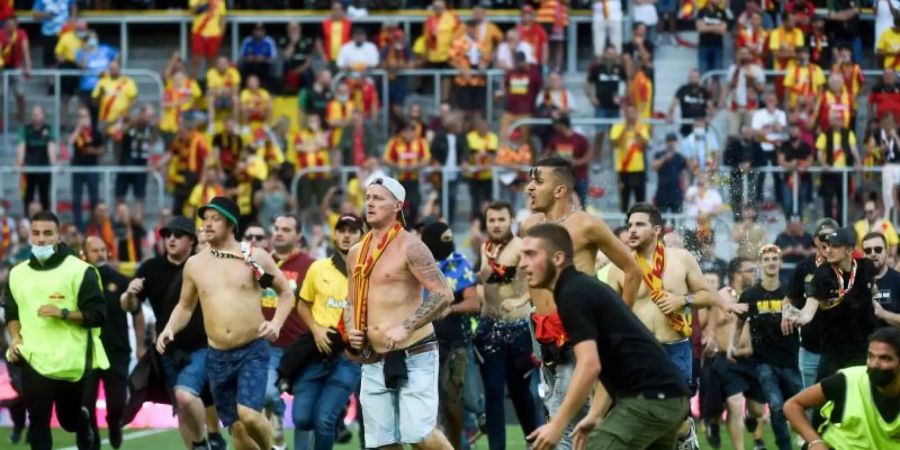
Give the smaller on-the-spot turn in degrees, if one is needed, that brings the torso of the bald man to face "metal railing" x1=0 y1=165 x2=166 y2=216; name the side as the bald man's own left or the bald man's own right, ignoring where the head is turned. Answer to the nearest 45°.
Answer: approximately 135° to the bald man's own left

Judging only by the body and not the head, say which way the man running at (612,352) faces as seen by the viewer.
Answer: to the viewer's left

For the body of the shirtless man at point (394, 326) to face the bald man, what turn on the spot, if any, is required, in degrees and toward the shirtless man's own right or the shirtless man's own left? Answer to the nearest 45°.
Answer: approximately 90° to the shirtless man's own right

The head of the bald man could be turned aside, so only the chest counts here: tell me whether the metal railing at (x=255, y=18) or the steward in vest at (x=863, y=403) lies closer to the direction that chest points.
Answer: the steward in vest

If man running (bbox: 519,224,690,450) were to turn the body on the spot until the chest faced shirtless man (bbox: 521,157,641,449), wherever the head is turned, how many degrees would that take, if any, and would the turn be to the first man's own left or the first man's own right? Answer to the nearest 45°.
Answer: approximately 90° to the first man's own right
